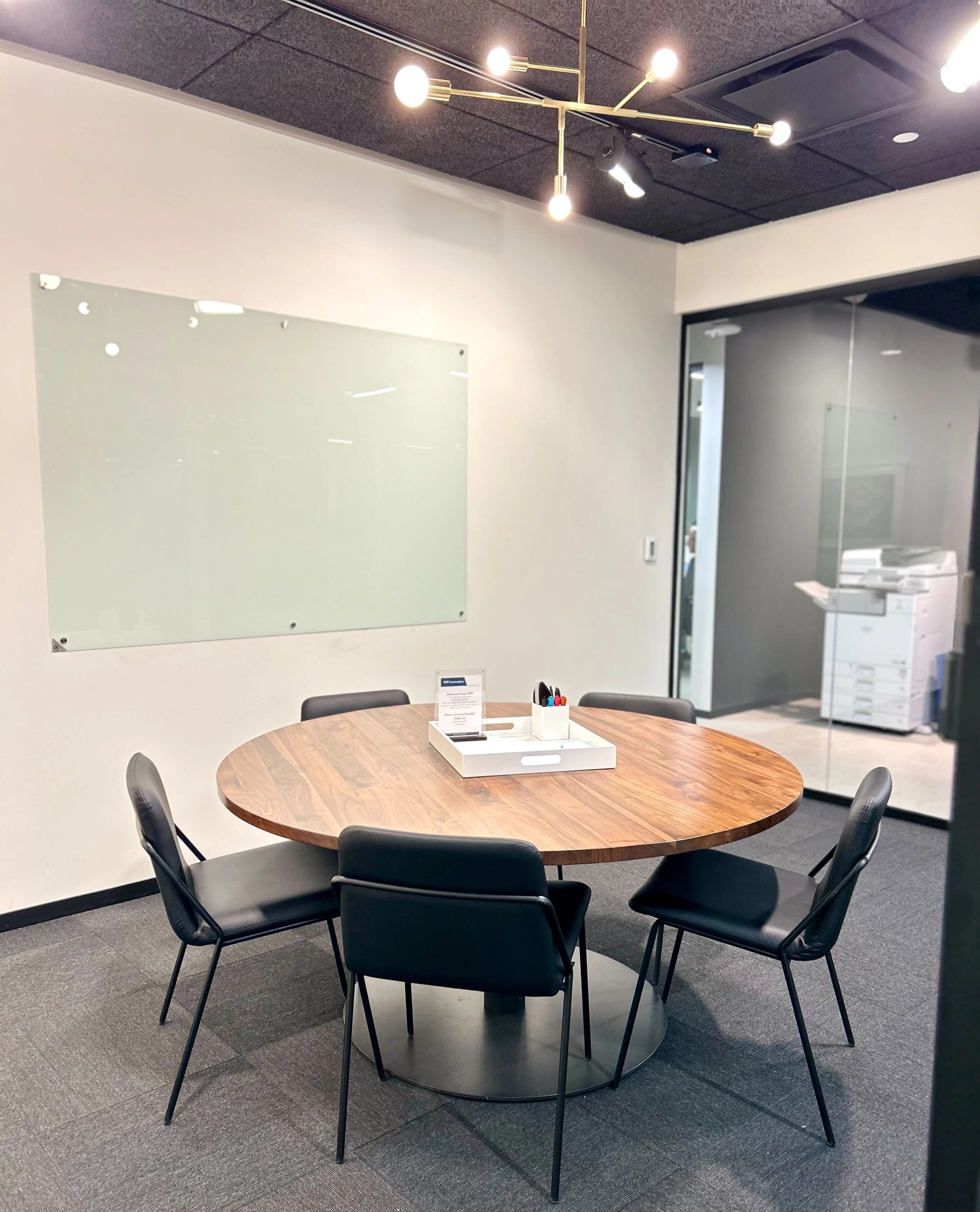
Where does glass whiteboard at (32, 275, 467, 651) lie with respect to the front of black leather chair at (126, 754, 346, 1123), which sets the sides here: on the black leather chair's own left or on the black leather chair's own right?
on the black leather chair's own left

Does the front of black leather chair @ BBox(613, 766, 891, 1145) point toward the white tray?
yes

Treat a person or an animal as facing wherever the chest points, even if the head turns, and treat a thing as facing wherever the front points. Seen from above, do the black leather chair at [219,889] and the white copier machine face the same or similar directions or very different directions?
very different directions

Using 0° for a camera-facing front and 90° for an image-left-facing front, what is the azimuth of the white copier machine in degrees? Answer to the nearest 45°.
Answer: approximately 45°

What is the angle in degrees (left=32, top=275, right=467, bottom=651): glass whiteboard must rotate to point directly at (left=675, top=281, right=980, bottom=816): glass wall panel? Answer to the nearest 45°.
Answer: approximately 45° to its left

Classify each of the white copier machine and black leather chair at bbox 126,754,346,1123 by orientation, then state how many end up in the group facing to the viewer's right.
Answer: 1

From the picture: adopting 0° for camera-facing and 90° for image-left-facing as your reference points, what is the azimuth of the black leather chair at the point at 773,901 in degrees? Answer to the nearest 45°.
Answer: approximately 90°

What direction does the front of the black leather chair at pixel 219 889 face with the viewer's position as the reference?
facing to the right of the viewer

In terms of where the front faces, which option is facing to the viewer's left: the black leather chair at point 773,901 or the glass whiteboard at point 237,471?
the black leather chair
